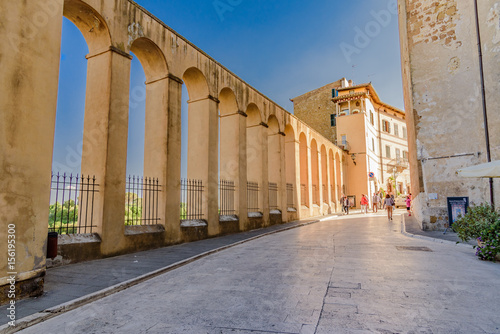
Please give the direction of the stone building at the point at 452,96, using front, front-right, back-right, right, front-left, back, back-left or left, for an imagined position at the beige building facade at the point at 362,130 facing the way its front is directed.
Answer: front-right

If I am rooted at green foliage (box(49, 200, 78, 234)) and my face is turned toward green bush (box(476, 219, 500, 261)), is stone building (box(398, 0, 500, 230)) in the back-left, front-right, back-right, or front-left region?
front-left

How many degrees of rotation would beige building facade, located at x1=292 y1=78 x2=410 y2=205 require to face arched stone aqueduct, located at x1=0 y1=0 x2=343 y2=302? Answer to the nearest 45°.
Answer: approximately 45° to its right

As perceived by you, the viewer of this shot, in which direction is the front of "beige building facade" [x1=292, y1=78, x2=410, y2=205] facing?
facing the viewer and to the right of the viewer

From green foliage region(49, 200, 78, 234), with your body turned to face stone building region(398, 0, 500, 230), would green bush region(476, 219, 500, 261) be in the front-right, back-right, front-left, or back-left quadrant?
front-right

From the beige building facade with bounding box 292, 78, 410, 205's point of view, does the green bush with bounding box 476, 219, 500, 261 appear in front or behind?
in front

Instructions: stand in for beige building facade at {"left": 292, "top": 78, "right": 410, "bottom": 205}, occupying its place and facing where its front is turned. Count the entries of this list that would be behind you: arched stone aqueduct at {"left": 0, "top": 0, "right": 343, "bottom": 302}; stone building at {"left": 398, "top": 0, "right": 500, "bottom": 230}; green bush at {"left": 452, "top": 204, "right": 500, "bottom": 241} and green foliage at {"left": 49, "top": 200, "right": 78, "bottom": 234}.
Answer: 0

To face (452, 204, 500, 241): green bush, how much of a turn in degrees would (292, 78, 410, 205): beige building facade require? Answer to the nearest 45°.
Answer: approximately 45° to its right

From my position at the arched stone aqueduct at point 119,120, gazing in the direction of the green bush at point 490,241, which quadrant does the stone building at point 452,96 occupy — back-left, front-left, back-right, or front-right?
front-left

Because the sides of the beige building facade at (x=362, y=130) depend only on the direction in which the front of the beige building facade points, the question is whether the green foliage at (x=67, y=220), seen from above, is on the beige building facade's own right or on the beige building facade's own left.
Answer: on the beige building facade's own right
